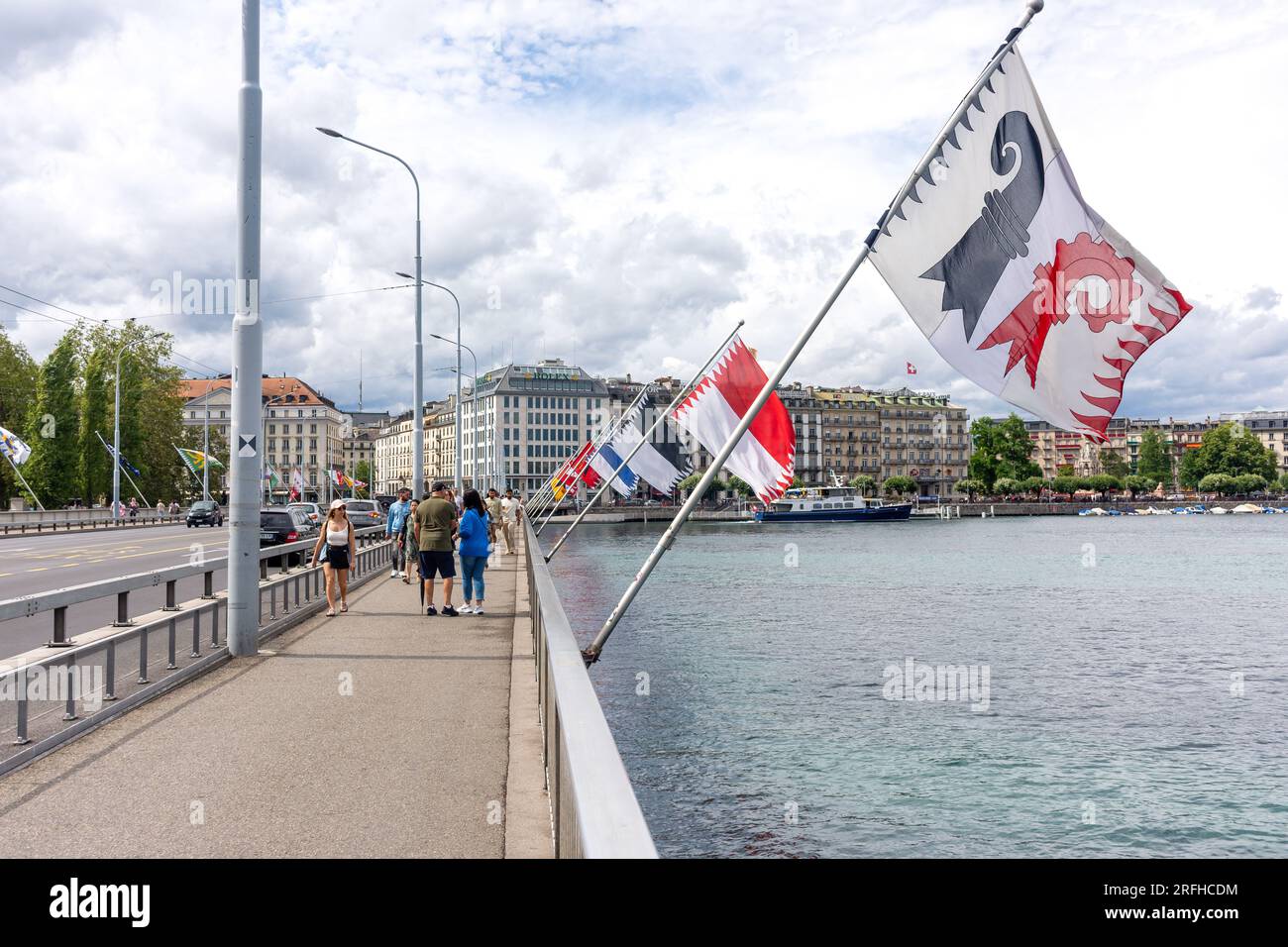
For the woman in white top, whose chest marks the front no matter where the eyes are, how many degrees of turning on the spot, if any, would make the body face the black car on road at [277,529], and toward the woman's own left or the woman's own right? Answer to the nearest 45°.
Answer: approximately 180°

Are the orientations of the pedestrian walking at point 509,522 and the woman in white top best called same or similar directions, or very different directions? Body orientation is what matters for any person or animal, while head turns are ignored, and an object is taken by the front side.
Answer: same or similar directions

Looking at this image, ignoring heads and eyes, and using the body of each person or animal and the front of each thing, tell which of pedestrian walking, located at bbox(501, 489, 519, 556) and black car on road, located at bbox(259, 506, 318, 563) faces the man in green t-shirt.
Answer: the pedestrian walking

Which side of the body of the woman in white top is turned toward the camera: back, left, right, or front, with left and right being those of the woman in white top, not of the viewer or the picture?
front

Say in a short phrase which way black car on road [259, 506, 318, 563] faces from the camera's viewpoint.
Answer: facing away from the viewer and to the right of the viewer

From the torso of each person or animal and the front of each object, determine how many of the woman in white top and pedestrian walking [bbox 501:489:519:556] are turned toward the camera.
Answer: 2

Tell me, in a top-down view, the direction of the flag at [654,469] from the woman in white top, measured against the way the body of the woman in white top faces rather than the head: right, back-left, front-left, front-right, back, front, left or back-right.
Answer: back-left

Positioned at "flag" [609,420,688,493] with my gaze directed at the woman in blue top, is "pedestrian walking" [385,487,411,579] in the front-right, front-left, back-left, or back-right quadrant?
front-right

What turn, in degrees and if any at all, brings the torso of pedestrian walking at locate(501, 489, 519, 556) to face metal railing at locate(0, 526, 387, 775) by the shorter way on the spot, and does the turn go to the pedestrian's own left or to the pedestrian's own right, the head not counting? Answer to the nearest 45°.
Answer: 0° — they already face it

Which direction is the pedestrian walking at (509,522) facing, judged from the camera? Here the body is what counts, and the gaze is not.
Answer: toward the camera

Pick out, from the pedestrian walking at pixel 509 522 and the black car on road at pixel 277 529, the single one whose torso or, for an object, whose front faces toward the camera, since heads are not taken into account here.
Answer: the pedestrian walking

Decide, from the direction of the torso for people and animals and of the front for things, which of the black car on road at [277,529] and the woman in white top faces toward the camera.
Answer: the woman in white top

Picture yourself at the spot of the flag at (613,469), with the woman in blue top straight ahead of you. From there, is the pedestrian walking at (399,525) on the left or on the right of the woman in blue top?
right

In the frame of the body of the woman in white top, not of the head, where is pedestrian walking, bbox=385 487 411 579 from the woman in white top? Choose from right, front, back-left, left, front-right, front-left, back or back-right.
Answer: back
